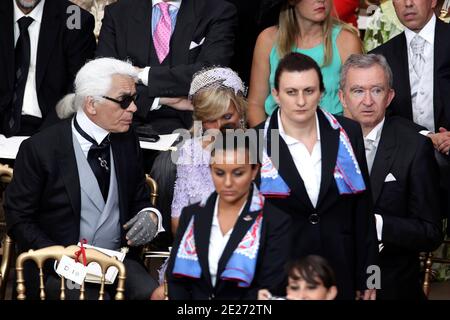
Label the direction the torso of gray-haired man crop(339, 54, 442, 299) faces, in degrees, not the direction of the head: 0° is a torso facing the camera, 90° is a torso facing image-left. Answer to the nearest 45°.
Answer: approximately 45°

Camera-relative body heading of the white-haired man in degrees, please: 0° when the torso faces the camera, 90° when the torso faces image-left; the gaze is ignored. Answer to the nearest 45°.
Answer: approximately 315°

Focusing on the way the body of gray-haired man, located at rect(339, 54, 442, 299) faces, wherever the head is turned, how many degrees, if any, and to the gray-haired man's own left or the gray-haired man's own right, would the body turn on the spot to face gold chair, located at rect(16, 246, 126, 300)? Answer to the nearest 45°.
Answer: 0° — they already face it
